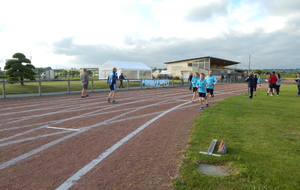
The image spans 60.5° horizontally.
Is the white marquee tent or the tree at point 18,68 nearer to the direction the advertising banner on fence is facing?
the tree

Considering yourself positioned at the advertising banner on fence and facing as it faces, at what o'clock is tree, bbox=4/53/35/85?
The tree is roughly at 2 o'clock from the advertising banner on fence.

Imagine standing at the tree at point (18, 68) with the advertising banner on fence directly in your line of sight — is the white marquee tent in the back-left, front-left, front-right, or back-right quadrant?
front-left

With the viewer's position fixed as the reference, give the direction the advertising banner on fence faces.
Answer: facing the viewer
